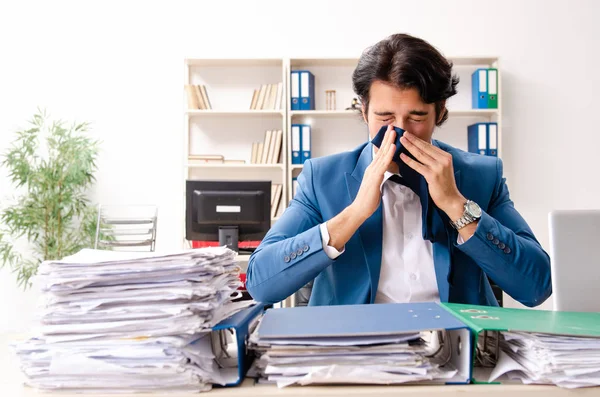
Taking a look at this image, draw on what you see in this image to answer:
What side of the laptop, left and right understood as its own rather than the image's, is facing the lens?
back

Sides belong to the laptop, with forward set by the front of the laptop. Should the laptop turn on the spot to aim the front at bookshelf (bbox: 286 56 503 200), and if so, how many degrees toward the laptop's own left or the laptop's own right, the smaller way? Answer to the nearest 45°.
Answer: approximately 45° to the laptop's own left

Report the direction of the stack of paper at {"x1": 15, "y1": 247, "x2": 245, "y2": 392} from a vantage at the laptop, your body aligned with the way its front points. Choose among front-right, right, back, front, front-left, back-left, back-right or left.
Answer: back-left

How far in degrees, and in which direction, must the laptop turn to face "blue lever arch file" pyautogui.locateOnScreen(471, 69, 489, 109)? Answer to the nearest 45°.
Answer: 0° — it already faces it

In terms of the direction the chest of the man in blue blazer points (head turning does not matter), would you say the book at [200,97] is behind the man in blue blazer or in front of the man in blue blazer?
behind
